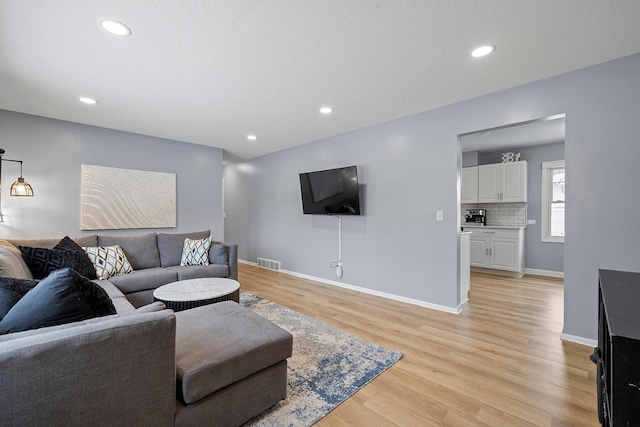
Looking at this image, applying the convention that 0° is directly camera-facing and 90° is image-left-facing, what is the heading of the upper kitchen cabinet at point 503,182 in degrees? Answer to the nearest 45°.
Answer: approximately 0°

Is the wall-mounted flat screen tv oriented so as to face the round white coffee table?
yes

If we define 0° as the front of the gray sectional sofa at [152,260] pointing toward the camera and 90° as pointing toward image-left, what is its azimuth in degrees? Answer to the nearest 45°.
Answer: approximately 0°

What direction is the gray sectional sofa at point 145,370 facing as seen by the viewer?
to the viewer's right

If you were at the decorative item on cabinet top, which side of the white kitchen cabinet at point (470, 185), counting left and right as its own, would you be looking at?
left

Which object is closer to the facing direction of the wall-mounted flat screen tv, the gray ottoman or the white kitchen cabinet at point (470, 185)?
the gray ottoman

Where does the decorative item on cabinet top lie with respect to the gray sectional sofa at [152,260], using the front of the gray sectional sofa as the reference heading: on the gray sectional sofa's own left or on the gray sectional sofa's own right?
on the gray sectional sofa's own left

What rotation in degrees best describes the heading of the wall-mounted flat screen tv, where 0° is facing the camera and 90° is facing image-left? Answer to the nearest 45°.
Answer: approximately 45°

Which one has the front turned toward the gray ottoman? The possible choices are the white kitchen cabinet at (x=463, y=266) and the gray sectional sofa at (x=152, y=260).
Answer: the gray sectional sofa

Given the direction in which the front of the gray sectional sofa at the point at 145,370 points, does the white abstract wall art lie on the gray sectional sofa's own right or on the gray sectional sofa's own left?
on the gray sectional sofa's own left
